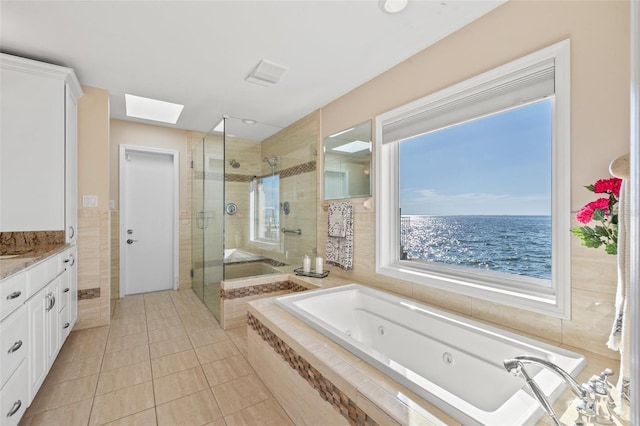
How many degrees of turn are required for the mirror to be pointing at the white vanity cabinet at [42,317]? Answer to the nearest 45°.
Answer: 0° — it already faces it

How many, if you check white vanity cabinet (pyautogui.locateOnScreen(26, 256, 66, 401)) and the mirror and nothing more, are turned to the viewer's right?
1

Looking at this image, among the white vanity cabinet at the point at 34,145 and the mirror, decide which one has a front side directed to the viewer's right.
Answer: the white vanity cabinet

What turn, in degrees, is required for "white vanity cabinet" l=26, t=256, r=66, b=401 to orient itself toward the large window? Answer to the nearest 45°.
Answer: approximately 45° to its right

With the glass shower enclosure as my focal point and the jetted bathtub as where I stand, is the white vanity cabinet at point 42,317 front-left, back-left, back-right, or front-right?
front-left

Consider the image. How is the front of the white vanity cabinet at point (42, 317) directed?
to the viewer's right

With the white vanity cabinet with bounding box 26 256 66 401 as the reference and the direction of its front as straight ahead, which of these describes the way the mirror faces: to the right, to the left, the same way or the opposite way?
the opposite way

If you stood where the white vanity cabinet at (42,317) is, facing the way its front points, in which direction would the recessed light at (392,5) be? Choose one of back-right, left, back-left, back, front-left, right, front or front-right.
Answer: front-right

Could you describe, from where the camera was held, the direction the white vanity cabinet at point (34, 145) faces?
facing to the right of the viewer

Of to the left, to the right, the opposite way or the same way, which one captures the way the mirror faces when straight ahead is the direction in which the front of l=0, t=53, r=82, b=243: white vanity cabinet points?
the opposite way

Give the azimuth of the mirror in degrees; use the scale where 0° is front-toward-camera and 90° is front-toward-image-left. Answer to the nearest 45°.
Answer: approximately 45°
